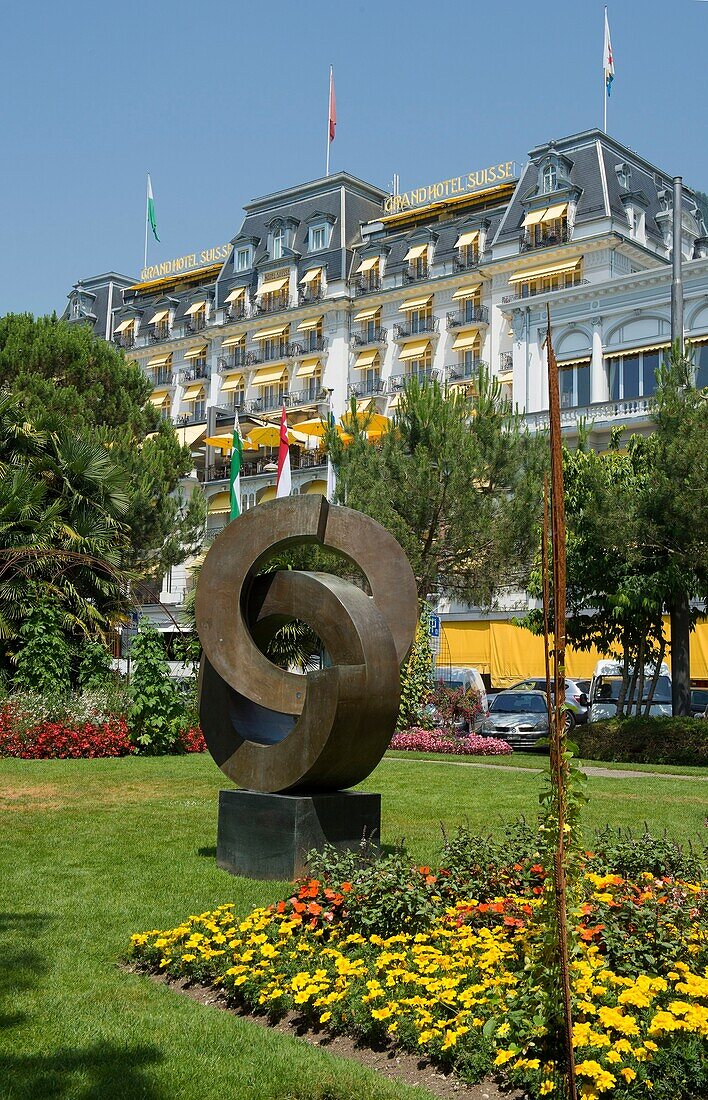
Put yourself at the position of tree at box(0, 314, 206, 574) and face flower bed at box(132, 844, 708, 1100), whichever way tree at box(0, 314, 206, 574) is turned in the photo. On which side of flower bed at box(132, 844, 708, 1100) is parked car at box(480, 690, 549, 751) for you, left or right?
left

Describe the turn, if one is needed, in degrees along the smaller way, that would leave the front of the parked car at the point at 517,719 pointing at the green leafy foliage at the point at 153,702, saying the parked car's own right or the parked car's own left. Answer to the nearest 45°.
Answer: approximately 45° to the parked car's own right

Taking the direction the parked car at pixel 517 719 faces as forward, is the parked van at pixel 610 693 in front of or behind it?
behind

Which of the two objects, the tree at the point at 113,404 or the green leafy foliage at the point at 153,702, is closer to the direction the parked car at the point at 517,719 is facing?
the green leafy foliage

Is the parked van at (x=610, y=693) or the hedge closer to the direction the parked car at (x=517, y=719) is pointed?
the hedge

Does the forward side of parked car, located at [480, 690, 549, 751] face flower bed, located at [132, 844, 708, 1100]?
yes

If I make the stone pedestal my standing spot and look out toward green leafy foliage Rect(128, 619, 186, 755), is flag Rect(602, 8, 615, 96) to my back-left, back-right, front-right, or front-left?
front-right

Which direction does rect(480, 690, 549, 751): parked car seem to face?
toward the camera

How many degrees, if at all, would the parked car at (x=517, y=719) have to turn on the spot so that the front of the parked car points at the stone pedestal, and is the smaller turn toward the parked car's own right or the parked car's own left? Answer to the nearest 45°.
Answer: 0° — it already faces it

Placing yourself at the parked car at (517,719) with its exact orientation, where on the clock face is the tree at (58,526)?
The tree is roughly at 2 o'clock from the parked car.

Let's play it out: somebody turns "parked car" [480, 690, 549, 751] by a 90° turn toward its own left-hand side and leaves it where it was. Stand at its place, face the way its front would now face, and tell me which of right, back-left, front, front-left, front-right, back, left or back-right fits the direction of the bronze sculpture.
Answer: right

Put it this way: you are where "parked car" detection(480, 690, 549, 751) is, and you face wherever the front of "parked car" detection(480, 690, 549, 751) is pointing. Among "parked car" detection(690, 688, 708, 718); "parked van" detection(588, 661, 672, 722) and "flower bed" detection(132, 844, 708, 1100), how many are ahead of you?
1

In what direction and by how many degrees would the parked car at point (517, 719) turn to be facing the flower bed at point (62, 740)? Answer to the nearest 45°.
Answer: approximately 45° to its right

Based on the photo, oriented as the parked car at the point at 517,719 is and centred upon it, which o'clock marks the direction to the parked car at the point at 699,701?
the parked car at the point at 699,701 is roughly at 8 o'clock from the parked car at the point at 517,719.

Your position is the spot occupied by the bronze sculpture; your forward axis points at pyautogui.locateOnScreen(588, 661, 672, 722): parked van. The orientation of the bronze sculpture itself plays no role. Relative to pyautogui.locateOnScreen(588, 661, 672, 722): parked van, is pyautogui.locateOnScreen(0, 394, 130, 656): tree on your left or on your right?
left

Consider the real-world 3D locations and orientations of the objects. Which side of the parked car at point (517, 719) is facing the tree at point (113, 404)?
right
